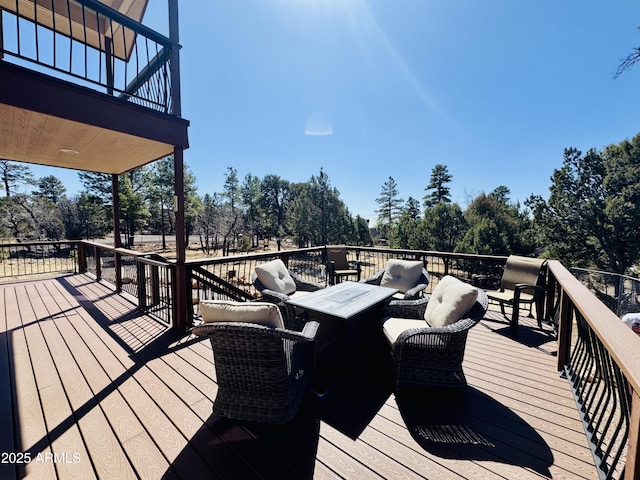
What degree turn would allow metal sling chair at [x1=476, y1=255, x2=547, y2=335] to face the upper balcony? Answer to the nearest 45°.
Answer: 0° — it already faces it

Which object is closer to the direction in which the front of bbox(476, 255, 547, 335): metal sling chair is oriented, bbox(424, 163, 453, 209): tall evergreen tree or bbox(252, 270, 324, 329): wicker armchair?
the wicker armchair

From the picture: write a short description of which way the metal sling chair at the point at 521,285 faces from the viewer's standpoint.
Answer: facing the viewer and to the left of the viewer

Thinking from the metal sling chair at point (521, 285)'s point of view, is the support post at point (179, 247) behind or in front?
in front

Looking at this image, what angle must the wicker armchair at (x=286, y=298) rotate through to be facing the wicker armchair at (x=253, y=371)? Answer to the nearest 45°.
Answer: approximately 45° to its right

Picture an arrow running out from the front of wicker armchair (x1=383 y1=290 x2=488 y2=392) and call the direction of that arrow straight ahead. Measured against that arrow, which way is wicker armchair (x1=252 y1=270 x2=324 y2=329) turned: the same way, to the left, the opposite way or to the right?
the opposite way

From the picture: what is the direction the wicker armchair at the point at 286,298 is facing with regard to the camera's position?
facing the viewer and to the right of the viewer

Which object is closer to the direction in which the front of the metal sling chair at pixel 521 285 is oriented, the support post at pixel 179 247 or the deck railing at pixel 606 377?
the support post

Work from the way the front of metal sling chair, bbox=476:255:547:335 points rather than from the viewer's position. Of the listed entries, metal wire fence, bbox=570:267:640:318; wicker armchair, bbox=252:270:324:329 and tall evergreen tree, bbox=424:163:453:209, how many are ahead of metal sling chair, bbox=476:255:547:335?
1

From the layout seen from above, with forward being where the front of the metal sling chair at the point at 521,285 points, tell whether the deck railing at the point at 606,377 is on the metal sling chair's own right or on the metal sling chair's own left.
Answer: on the metal sling chair's own left

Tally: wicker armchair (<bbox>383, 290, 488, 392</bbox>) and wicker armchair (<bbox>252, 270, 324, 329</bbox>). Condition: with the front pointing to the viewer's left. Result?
1

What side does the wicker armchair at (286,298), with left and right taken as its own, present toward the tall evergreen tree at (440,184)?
left

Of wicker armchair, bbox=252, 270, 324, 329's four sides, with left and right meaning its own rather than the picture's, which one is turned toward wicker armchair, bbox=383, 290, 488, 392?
front

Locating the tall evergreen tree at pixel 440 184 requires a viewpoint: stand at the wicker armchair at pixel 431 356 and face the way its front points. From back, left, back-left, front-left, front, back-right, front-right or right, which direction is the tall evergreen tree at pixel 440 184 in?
right

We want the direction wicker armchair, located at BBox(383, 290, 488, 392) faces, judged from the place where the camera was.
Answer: facing to the left of the viewer

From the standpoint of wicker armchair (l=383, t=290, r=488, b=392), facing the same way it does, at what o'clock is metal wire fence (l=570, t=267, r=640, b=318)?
The metal wire fence is roughly at 4 o'clock from the wicker armchair.
